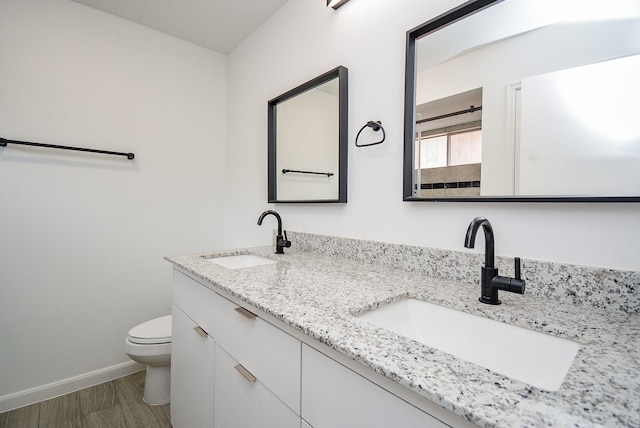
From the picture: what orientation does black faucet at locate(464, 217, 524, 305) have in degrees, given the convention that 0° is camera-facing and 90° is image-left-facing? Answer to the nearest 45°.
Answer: approximately 45°

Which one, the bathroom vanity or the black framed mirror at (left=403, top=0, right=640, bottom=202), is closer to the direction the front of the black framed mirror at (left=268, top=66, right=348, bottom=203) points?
the bathroom vanity

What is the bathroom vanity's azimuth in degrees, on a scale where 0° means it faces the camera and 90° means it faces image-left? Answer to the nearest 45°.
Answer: approximately 45°

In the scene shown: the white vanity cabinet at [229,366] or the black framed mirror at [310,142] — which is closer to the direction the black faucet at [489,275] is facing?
the white vanity cabinet

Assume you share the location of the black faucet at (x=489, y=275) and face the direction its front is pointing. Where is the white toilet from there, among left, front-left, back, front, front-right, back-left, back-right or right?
front-right

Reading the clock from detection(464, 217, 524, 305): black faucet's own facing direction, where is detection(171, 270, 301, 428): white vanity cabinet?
The white vanity cabinet is roughly at 1 o'clock from the black faucet.

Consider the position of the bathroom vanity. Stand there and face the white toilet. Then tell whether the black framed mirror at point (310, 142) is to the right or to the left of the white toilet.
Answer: right

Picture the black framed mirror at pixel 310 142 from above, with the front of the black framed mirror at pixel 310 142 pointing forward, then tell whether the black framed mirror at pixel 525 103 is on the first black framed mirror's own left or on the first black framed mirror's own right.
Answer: on the first black framed mirror's own left
